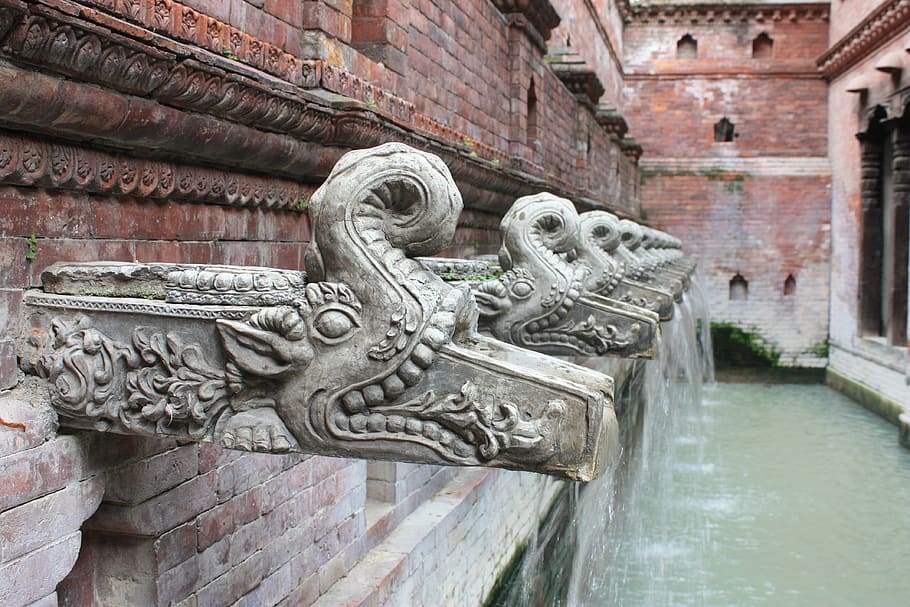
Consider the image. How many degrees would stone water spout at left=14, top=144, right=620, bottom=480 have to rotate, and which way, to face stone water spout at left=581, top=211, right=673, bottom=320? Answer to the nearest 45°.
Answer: approximately 45° to its left

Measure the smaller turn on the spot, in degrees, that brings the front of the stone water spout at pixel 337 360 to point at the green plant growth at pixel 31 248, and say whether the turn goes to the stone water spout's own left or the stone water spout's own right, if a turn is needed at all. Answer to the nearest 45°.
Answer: approximately 180°

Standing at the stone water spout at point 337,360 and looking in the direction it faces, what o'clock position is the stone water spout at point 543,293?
the stone water spout at point 543,293 is roughly at 10 o'clock from the stone water spout at point 337,360.

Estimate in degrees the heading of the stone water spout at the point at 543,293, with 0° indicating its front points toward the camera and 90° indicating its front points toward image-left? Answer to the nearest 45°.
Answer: approximately 270°

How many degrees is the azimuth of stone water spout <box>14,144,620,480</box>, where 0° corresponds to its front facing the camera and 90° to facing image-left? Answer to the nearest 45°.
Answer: approximately 270°

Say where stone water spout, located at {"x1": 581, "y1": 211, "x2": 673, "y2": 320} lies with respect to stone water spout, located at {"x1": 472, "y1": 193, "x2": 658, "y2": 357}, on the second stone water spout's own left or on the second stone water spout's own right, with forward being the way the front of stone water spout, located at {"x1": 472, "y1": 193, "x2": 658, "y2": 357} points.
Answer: on the second stone water spout's own left

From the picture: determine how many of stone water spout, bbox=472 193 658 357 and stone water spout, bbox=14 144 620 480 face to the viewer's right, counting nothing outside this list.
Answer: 2

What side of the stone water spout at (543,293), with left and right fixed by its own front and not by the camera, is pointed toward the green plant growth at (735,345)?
left

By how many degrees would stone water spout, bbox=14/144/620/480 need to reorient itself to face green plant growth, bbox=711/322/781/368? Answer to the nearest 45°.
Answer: approximately 45° to its left

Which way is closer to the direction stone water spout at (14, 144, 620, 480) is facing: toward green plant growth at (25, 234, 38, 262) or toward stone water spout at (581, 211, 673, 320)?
the stone water spout

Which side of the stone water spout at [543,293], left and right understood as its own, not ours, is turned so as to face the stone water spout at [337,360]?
right
